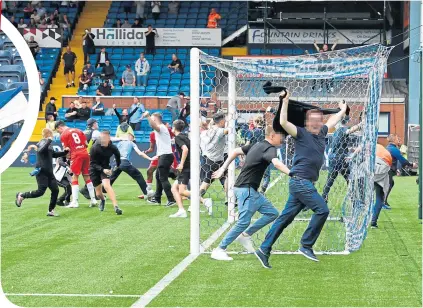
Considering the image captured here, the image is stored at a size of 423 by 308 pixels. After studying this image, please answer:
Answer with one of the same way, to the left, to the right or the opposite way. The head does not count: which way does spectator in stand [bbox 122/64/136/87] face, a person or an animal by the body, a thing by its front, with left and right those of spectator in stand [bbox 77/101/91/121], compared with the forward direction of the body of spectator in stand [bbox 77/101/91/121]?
the same way

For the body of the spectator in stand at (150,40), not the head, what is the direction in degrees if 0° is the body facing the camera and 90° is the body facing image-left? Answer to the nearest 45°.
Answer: approximately 0°

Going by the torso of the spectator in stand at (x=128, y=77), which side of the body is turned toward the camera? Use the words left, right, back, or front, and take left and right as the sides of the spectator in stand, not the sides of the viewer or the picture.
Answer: front

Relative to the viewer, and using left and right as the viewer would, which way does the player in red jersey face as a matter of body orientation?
facing away from the viewer and to the left of the viewer

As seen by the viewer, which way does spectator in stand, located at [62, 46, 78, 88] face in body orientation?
toward the camera

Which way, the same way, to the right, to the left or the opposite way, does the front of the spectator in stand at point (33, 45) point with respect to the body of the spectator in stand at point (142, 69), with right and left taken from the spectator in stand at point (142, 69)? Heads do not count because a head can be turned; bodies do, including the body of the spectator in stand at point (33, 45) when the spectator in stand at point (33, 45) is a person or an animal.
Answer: the same way

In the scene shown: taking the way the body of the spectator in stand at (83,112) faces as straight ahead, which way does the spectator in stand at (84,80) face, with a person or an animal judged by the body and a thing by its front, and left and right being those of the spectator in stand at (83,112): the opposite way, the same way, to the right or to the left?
the same way

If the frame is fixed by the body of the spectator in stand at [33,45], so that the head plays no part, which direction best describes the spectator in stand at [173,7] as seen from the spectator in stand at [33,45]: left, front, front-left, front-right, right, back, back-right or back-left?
left

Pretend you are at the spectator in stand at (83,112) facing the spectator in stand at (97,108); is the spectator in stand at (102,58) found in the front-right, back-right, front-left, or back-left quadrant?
front-left

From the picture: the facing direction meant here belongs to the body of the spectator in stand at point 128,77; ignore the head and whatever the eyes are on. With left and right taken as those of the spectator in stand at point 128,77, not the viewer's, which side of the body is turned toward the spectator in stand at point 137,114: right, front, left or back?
front
